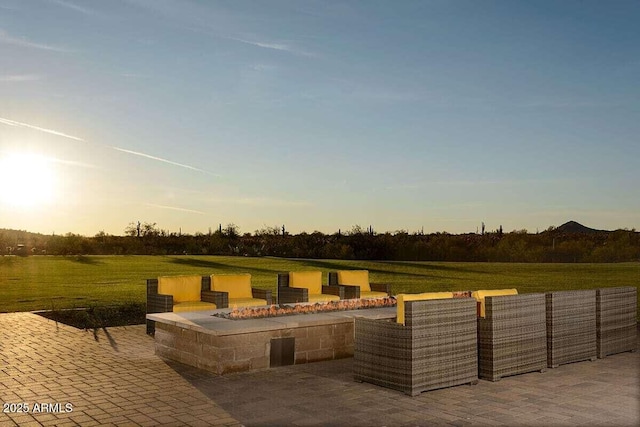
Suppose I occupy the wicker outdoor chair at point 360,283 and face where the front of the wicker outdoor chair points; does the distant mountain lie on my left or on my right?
on my left

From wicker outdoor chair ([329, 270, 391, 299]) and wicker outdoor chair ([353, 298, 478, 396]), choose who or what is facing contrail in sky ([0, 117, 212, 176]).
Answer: wicker outdoor chair ([353, 298, 478, 396])

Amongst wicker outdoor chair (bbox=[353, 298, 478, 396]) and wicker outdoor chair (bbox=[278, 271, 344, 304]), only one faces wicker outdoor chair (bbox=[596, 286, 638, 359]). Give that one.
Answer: wicker outdoor chair (bbox=[278, 271, 344, 304])

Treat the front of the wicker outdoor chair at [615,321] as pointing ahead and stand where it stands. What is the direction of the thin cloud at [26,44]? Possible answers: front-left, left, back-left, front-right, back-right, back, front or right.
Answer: front-left

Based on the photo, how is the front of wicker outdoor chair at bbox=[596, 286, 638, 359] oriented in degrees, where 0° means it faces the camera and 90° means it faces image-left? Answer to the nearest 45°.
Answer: approximately 135°

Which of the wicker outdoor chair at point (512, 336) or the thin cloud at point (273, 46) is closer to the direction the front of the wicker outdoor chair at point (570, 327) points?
the thin cloud

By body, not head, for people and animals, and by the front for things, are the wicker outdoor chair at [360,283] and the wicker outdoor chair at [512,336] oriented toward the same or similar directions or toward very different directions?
very different directions

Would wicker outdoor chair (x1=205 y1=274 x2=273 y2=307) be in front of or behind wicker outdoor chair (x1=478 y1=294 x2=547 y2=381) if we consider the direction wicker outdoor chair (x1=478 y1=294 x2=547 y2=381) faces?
in front

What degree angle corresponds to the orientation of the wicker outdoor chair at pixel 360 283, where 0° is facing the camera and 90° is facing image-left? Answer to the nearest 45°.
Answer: approximately 315°

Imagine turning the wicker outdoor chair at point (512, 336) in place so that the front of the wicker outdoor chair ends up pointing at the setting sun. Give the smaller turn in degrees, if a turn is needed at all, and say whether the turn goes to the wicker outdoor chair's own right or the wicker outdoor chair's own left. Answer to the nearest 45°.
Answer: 0° — it already faces it

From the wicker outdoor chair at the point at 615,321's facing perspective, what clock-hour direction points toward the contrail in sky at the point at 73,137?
The contrail in sky is roughly at 11 o'clock from the wicker outdoor chair.

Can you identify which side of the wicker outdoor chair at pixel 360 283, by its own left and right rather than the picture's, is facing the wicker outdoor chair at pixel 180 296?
right

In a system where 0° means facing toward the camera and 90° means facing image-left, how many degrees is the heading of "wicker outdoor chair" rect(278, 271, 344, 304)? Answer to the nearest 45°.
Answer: approximately 315°

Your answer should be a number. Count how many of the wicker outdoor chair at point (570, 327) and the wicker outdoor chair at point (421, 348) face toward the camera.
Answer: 0

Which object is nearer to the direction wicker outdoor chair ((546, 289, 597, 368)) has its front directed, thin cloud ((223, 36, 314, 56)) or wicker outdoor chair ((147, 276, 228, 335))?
the thin cloud

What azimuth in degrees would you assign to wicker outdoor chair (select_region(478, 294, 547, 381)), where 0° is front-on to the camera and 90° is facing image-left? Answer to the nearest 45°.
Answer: approximately 135°
